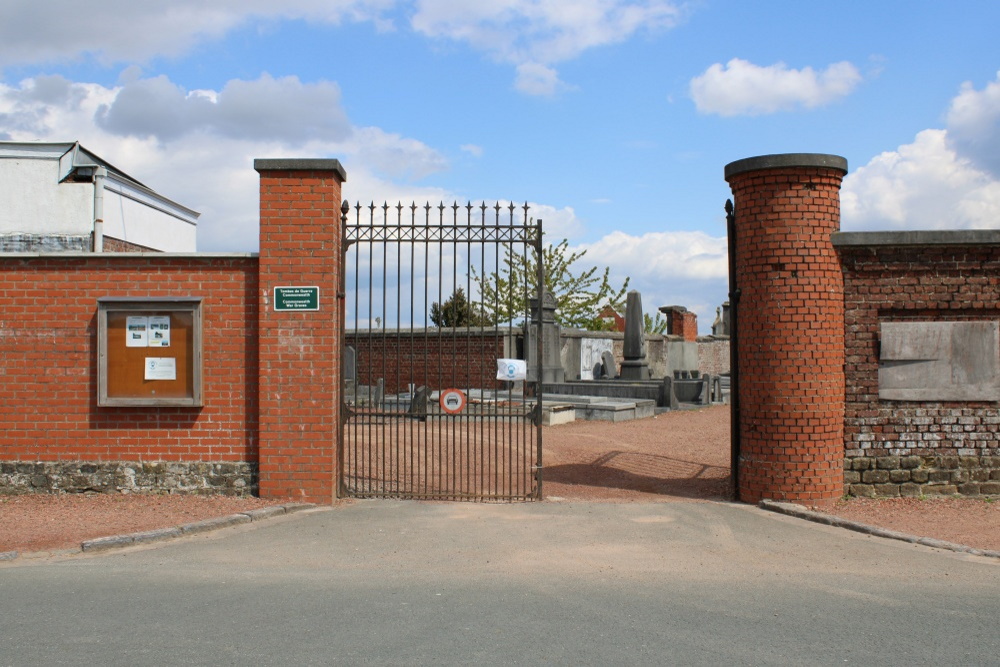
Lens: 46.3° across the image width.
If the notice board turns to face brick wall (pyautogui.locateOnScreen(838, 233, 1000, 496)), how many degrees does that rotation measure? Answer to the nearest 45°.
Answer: approximately 90° to its left

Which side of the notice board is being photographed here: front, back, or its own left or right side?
front

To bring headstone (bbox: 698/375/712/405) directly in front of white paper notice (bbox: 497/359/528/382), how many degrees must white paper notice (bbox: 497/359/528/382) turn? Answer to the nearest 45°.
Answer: approximately 180°

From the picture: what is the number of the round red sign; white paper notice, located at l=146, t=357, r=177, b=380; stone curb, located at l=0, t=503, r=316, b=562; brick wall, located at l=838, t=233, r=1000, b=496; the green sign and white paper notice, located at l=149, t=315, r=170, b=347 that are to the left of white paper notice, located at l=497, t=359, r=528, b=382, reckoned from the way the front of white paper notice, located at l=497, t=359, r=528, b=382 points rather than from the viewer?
1

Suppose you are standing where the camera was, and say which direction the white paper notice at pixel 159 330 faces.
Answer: facing the viewer

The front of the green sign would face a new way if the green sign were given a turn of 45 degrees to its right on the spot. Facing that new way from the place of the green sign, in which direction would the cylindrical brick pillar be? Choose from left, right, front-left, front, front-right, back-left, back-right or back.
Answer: back-left

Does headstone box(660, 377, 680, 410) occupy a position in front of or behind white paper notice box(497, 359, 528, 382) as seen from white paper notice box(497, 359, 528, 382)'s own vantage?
behind

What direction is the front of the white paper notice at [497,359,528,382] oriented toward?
toward the camera

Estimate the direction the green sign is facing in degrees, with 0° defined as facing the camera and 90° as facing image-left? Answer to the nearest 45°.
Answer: approximately 0°

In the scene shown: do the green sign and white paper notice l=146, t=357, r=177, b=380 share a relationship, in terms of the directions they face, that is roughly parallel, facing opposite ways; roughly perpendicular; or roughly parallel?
roughly parallel

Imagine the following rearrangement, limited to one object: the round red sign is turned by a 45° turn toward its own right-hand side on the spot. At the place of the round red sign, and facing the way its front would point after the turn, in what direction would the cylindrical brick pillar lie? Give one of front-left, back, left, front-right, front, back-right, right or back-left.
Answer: back-left

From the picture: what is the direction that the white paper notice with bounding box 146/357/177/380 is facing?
toward the camera
